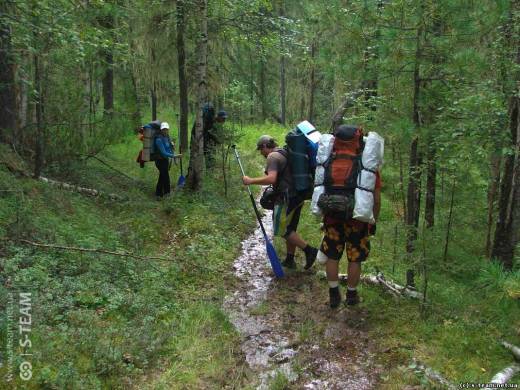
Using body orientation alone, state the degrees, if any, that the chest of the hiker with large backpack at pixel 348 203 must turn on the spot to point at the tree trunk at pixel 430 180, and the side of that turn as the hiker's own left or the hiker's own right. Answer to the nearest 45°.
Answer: approximately 45° to the hiker's own right

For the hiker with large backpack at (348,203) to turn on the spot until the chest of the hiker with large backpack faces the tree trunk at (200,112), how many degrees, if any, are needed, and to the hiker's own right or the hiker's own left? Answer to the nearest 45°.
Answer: approximately 45° to the hiker's own left

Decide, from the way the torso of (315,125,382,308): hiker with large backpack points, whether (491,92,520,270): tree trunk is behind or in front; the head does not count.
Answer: in front

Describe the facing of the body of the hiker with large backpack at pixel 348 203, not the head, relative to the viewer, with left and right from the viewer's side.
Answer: facing away from the viewer

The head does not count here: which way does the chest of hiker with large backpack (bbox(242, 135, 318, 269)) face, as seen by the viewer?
to the viewer's left

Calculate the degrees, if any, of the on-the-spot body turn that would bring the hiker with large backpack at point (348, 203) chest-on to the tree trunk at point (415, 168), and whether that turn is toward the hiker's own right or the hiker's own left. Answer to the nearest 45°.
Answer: approximately 45° to the hiker's own right

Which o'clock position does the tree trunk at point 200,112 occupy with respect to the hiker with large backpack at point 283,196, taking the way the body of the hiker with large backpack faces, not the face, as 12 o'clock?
The tree trunk is roughly at 2 o'clock from the hiker with large backpack.

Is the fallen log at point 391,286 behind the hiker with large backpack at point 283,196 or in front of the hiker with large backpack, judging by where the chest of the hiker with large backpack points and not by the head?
behind

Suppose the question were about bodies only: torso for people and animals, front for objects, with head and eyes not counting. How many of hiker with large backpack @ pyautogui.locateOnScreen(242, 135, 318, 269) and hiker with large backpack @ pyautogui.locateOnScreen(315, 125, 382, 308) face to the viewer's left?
1

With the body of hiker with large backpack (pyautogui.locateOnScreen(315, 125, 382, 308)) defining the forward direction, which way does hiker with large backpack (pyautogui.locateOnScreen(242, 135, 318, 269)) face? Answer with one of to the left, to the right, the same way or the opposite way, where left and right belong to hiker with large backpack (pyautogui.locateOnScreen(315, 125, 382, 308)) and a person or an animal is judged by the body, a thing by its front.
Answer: to the left

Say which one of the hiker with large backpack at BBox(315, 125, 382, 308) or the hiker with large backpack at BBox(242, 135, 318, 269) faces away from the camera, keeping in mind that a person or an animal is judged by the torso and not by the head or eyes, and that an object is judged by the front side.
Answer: the hiker with large backpack at BBox(315, 125, 382, 308)

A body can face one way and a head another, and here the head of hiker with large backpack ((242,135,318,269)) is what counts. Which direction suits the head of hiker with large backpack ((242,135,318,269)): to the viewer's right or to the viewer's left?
to the viewer's left

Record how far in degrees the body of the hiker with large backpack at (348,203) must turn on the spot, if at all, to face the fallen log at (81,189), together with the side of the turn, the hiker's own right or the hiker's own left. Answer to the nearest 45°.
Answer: approximately 45° to the hiker's own left
